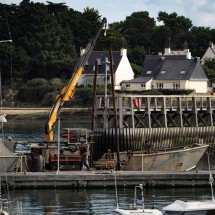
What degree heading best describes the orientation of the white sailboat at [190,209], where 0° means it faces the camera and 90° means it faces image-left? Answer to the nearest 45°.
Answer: approximately 90°
